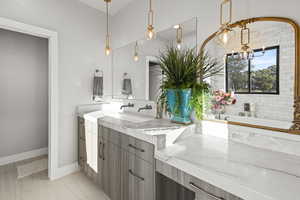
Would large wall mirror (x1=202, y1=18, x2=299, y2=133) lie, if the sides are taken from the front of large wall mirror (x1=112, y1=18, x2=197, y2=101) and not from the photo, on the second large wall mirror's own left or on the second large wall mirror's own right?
on the second large wall mirror's own left

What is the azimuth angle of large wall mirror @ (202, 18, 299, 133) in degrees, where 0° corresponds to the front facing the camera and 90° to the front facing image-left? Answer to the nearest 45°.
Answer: approximately 45°

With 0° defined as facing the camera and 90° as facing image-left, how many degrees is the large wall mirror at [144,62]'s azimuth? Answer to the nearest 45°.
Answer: approximately 45°

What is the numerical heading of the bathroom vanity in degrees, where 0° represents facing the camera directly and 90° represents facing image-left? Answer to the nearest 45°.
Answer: approximately 45°

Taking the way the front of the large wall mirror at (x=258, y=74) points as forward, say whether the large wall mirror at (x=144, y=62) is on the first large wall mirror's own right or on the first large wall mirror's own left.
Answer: on the first large wall mirror's own right
